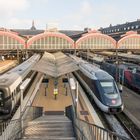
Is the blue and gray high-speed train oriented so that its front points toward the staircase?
no

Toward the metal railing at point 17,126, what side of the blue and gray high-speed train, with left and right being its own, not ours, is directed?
front

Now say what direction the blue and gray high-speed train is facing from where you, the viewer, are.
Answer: facing the viewer and to the right of the viewer
